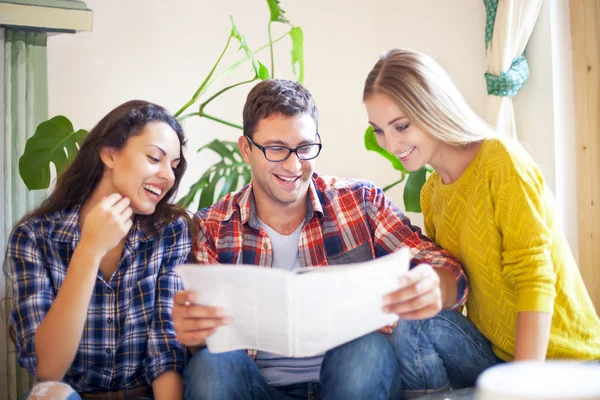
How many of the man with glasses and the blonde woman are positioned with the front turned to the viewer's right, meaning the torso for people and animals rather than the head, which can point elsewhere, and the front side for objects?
0

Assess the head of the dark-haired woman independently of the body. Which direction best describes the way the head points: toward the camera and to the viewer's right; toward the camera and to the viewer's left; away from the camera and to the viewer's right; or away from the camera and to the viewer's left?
toward the camera and to the viewer's right

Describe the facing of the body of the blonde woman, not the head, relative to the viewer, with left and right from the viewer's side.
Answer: facing the viewer and to the left of the viewer

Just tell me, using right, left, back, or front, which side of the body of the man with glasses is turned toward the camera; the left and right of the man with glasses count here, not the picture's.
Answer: front

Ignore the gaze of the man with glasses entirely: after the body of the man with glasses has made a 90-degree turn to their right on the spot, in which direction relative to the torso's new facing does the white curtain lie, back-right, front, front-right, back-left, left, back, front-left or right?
back-right

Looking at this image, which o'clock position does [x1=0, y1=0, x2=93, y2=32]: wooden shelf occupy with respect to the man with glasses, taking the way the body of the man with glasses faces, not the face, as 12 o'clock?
The wooden shelf is roughly at 4 o'clock from the man with glasses.

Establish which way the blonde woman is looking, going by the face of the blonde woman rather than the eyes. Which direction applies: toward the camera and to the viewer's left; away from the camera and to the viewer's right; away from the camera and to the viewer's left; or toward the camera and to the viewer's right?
toward the camera and to the viewer's left

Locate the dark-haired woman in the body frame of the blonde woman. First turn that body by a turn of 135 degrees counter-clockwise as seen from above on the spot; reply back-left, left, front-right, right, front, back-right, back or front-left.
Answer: back
